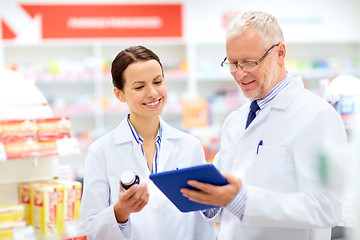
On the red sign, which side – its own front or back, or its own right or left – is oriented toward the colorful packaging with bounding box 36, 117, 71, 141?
front

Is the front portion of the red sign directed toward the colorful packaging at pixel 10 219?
yes

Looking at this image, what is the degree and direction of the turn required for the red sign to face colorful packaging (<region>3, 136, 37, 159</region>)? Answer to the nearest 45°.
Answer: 0° — it already faces it

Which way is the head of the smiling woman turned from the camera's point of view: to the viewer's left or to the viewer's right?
to the viewer's right

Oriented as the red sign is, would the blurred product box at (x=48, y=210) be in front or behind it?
in front

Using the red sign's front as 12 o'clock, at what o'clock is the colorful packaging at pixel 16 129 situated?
The colorful packaging is roughly at 12 o'clock from the red sign.

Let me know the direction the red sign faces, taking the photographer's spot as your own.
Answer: facing the viewer

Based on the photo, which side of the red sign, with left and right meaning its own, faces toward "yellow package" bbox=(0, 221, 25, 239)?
front

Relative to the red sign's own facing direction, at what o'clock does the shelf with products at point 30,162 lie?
The shelf with products is roughly at 12 o'clock from the red sign.

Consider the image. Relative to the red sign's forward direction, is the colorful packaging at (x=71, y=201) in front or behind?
in front

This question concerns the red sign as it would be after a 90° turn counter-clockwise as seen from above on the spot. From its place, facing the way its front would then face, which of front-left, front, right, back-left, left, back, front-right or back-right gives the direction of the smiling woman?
right
